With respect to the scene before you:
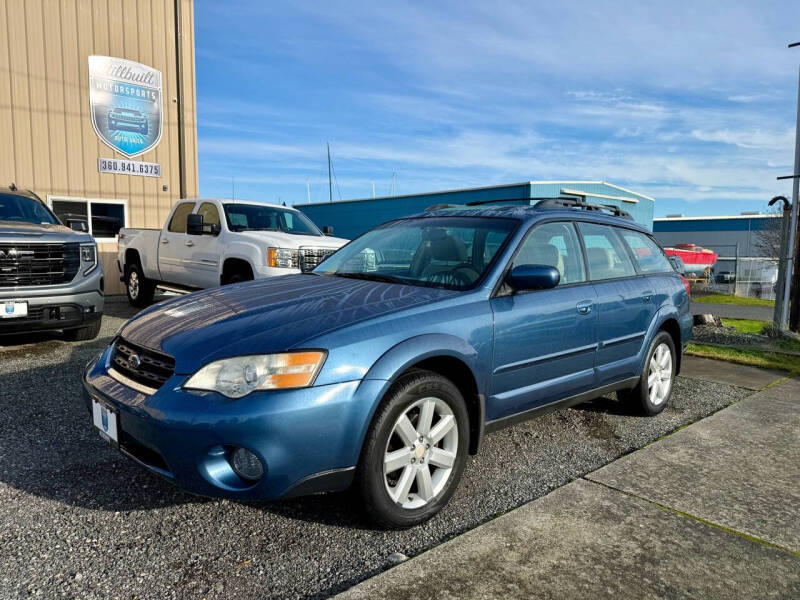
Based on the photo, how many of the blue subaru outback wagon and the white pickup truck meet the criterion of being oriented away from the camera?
0

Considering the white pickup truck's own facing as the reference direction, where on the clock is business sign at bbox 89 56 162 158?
The business sign is roughly at 7 o'clock from the white pickup truck.

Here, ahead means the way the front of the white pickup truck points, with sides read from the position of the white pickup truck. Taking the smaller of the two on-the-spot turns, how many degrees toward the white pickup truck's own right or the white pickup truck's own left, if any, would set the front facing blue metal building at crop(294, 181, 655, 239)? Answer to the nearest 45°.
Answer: approximately 90° to the white pickup truck's own left

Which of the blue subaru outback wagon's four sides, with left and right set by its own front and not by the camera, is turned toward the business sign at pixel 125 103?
right

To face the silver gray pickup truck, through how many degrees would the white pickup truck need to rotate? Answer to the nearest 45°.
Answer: approximately 90° to its right

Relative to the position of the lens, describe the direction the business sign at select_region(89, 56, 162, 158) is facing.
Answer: facing the viewer and to the right of the viewer

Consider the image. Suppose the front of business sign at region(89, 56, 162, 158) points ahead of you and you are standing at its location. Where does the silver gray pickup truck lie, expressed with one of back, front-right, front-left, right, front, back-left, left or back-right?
front-right

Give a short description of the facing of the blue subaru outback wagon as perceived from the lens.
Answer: facing the viewer and to the left of the viewer

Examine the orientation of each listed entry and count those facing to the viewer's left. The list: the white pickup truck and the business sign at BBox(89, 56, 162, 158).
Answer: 0

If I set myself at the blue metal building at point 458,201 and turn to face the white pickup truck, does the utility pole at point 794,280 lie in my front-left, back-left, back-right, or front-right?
front-left

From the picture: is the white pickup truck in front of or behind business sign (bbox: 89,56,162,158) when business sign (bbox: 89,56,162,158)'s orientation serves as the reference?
in front

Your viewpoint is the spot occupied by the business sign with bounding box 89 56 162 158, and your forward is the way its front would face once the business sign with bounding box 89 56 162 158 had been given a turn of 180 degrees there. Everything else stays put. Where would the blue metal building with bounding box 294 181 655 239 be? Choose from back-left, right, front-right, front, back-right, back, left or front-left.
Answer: right

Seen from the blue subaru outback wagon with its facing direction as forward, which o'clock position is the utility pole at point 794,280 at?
The utility pole is roughly at 6 o'clock from the blue subaru outback wagon.

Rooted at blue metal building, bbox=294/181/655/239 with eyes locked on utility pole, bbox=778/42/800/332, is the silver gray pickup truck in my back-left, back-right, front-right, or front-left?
front-right

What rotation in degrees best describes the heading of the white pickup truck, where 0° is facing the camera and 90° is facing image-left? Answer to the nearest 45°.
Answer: approximately 315°

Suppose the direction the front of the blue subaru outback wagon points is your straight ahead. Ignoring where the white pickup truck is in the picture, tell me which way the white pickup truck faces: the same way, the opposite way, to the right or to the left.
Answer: to the left
